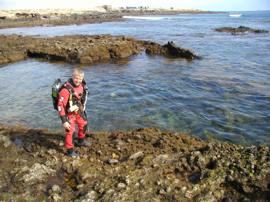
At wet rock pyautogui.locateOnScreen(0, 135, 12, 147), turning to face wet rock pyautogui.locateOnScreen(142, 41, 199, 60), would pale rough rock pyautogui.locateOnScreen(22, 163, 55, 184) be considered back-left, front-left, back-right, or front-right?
back-right

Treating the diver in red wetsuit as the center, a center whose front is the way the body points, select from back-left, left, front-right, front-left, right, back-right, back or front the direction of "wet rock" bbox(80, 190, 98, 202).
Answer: front-right

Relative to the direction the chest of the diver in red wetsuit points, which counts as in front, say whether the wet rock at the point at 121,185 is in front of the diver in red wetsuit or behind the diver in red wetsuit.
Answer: in front

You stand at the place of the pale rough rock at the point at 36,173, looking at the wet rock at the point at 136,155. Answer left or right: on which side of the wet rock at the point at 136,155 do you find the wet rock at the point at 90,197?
right

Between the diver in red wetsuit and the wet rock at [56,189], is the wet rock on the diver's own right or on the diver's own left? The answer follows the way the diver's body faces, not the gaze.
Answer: on the diver's own right

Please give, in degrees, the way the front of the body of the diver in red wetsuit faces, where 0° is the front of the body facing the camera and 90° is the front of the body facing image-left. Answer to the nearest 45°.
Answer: approximately 315°

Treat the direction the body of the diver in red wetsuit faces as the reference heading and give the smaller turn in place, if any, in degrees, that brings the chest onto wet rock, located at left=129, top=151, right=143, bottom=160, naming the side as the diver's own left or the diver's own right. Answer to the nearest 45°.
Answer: approximately 45° to the diver's own left

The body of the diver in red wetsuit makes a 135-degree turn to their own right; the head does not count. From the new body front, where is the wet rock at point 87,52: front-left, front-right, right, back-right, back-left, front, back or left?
right

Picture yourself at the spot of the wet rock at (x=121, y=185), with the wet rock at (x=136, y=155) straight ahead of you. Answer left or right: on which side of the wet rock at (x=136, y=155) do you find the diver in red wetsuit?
left
